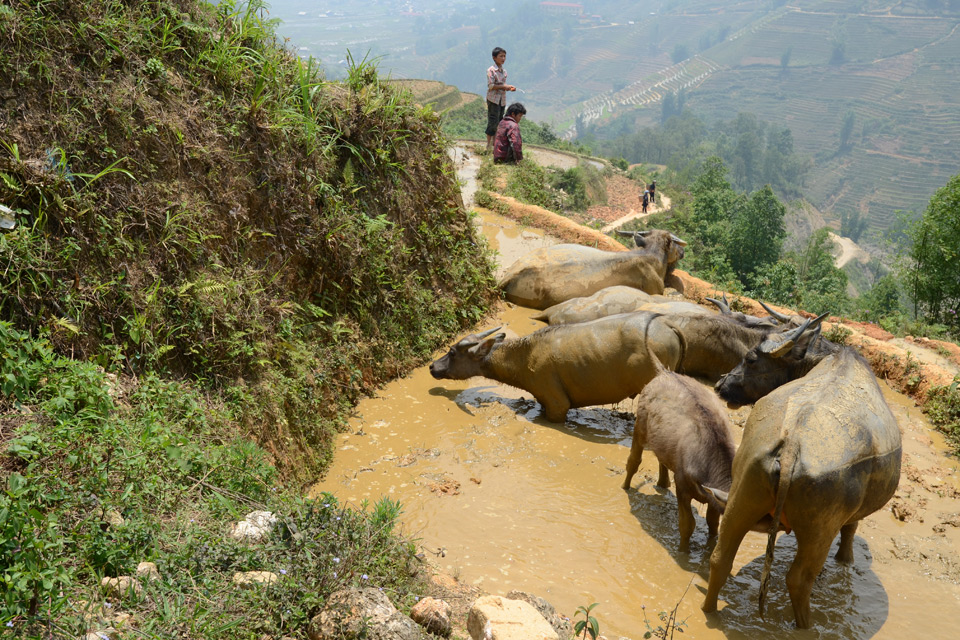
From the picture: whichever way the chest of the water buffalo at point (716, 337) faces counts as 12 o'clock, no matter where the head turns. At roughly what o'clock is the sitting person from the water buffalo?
The sitting person is roughly at 8 o'clock from the water buffalo.

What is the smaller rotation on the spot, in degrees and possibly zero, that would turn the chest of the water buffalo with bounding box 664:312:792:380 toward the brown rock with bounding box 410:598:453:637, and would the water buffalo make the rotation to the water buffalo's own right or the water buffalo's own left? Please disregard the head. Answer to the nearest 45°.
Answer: approximately 90° to the water buffalo's own right

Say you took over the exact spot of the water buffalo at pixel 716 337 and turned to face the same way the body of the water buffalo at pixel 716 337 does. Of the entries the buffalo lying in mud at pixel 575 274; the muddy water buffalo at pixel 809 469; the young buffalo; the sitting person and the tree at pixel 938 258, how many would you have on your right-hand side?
2

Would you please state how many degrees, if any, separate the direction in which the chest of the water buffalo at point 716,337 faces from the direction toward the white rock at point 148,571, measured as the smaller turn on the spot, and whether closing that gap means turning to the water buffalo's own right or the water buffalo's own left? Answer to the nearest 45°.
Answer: approximately 135° to the water buffalo's own right

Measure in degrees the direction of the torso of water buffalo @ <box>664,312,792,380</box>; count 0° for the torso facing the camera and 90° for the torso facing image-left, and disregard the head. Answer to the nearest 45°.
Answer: approximately 270°

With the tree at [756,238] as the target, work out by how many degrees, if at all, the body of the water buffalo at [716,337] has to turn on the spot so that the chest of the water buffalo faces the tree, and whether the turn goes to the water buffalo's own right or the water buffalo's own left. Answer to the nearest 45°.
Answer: approximately 90° to the water buffalo's own left

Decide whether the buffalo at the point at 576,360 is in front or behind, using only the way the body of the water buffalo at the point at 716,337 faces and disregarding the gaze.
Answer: behind
